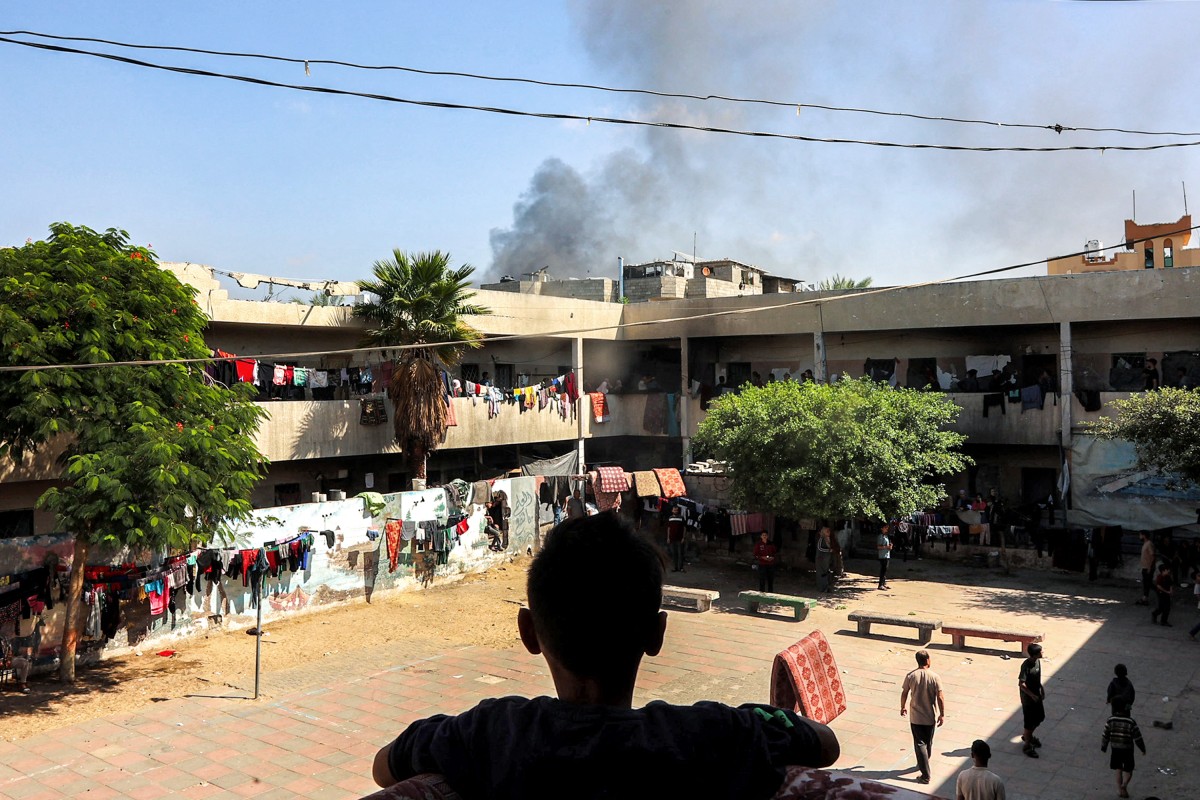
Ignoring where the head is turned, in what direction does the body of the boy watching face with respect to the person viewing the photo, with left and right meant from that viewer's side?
facing away from the viewer

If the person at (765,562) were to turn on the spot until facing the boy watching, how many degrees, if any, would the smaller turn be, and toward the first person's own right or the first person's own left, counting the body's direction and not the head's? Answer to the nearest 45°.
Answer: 0° — they already face them

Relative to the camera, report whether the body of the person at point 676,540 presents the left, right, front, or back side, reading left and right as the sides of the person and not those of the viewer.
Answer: front

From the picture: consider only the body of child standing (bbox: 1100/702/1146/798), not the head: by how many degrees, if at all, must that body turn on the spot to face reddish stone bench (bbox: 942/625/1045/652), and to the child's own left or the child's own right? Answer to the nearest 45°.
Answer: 0° — they already face it

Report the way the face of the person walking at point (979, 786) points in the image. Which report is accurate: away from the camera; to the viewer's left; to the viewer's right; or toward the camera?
away from the camera

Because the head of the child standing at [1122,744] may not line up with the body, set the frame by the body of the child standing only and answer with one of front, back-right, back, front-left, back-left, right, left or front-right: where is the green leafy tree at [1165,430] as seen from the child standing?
front

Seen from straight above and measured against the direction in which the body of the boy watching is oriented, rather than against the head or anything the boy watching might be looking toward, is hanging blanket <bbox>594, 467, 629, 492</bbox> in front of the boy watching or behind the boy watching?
in front

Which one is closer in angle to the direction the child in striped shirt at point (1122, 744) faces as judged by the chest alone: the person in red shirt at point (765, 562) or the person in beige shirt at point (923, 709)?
the person in red shirt

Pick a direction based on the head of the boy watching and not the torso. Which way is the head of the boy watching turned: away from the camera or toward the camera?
away from the camera

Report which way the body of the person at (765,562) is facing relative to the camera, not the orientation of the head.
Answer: toward the camera

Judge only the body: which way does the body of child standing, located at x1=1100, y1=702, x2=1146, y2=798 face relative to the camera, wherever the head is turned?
away from the camera

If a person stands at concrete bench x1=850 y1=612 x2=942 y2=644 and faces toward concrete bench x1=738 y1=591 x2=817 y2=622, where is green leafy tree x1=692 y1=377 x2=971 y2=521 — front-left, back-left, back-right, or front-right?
front-right

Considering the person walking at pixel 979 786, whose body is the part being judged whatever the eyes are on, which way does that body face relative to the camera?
away from the camera
